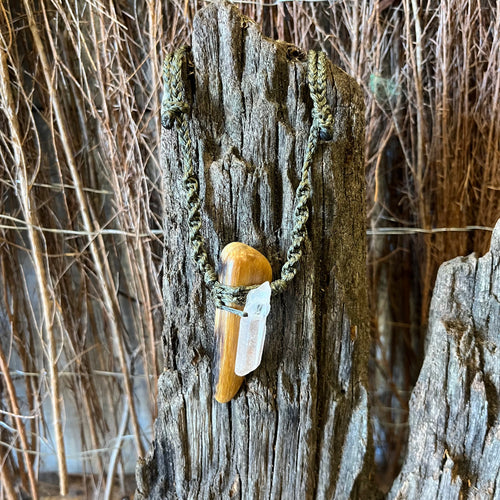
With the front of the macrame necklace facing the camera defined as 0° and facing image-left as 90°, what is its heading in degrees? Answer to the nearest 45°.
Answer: approximately 0°
